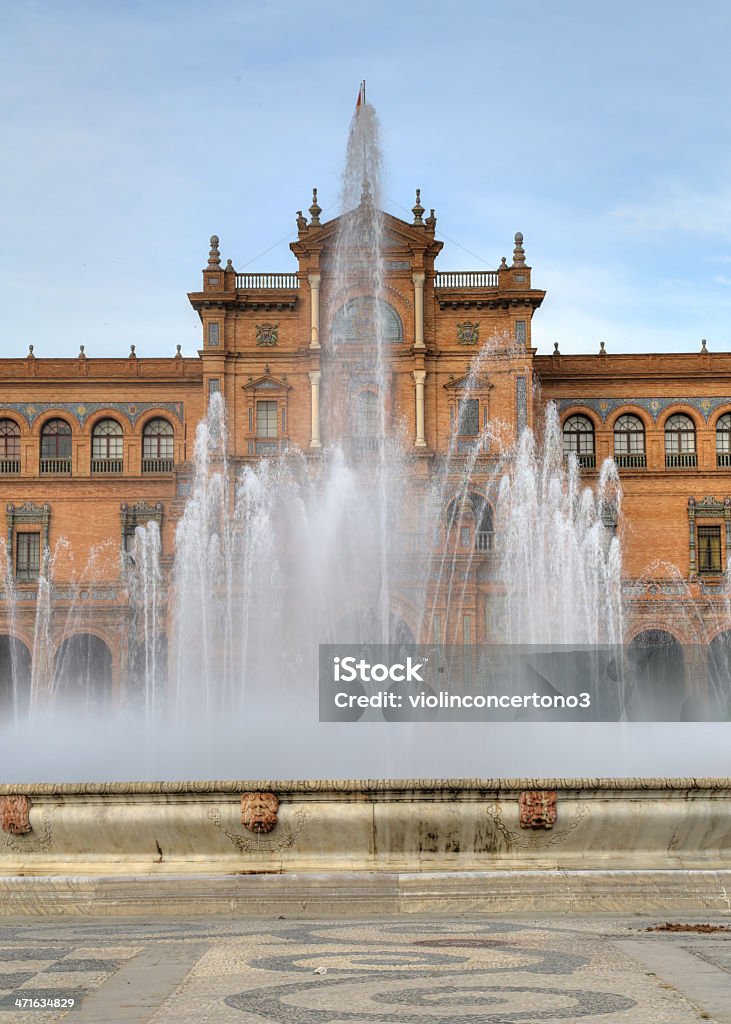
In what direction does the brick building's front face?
toward the camera
